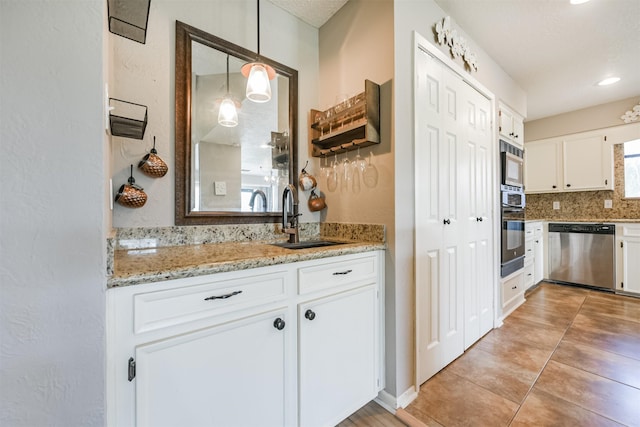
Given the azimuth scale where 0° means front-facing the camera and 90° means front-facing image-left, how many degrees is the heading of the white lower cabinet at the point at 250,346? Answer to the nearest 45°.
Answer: approximately 315°
